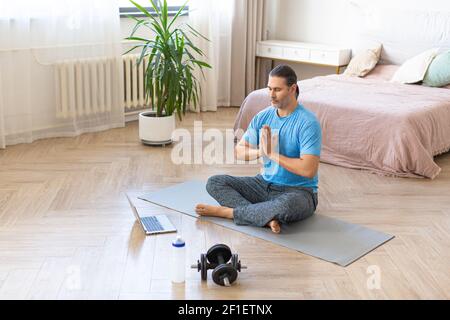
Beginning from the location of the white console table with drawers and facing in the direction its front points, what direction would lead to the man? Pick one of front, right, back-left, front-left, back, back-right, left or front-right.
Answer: front-left

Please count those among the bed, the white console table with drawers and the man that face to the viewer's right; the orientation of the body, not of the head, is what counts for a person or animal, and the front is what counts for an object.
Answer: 0

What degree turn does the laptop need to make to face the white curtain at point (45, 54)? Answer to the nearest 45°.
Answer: approximately 135° to its left

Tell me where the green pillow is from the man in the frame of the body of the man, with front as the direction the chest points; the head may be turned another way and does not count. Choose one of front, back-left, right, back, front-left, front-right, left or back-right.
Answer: back

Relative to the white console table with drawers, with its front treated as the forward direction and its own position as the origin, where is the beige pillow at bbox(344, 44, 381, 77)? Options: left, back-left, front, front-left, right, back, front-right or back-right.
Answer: left

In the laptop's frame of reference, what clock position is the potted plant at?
The potted plant is roughly at 9 o'clock from the laptop.

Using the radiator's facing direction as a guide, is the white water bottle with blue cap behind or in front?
in front

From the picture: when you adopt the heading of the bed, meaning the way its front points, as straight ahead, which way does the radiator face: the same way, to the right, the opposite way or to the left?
to the left

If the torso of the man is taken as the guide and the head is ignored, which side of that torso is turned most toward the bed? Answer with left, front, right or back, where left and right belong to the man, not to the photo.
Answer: back

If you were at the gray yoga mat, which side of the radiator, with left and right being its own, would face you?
front

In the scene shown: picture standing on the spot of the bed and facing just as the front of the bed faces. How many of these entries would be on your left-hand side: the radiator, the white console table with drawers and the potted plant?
0

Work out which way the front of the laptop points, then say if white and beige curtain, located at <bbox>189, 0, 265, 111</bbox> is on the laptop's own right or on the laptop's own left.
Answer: on the laptop's own left

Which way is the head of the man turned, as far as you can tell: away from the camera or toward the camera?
toward the camera

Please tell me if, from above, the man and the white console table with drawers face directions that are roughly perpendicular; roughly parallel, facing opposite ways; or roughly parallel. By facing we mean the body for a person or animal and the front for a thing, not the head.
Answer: roughly parallel

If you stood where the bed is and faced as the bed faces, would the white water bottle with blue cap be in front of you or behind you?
in front

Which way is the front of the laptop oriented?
to the viewer's right

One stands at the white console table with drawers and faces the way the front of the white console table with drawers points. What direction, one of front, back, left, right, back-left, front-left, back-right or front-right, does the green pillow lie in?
left
